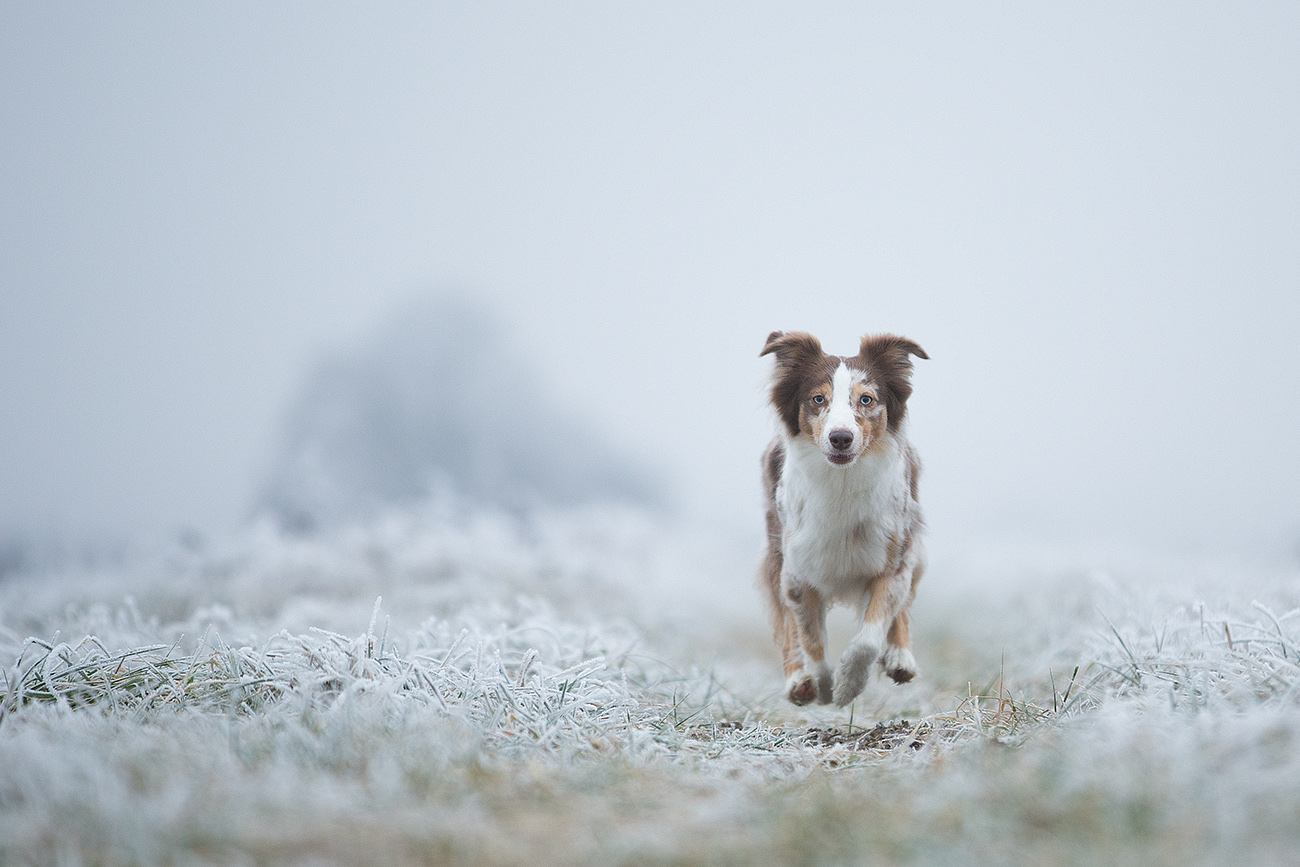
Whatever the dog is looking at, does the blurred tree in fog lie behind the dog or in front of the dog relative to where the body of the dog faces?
behind

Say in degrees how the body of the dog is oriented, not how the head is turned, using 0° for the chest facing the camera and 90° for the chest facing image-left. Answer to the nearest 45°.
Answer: approximately 0°
